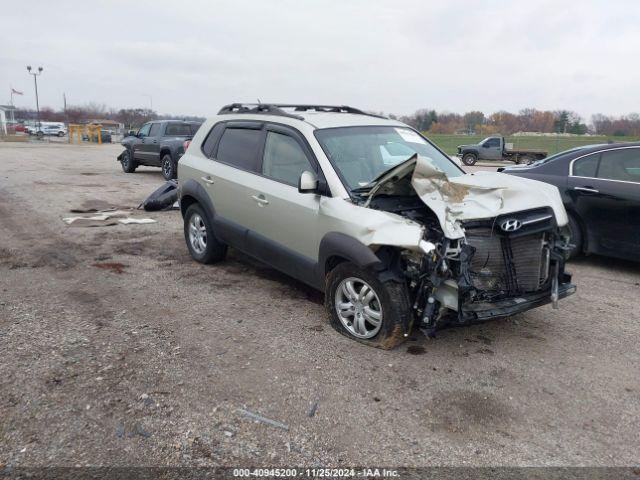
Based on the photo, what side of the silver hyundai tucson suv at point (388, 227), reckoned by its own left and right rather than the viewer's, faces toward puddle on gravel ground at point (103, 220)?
back

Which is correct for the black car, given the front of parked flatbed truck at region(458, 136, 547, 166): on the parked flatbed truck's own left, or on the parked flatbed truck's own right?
on the parked flatbed truck's own left

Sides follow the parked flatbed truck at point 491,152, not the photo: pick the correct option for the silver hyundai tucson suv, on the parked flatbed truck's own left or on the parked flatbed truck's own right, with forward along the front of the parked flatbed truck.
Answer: on the parked flatbed truck's own left

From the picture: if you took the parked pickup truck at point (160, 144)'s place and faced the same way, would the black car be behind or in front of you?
behind

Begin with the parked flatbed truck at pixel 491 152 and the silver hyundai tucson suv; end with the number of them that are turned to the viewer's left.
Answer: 1

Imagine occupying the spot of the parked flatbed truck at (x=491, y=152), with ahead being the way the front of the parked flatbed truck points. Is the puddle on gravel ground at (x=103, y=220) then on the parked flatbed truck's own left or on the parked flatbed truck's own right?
on the parked flatbed truck's own left

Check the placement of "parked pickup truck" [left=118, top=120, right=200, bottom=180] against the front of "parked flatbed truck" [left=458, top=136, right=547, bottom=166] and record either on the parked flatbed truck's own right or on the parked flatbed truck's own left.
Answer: on the parked flatbed truck's own left

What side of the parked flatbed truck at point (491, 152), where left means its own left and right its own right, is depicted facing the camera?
left

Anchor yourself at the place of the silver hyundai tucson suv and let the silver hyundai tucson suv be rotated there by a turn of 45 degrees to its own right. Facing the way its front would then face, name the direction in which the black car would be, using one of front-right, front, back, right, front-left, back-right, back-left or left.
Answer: back-left

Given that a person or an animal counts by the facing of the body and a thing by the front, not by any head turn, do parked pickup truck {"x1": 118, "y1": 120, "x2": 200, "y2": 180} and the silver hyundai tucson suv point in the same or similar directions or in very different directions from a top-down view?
very different directions

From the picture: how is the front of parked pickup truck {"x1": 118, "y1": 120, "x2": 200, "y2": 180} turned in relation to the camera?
facing away from the viewer and to the left of the viewer
